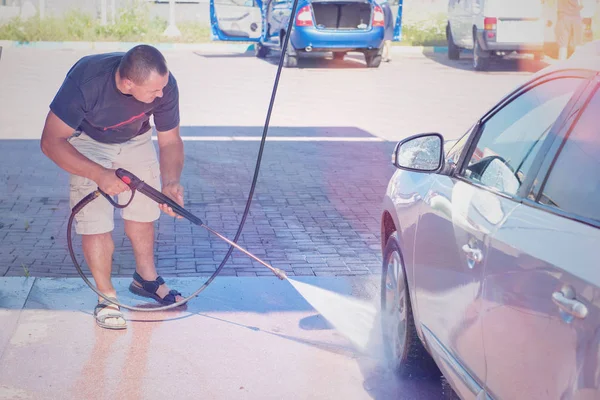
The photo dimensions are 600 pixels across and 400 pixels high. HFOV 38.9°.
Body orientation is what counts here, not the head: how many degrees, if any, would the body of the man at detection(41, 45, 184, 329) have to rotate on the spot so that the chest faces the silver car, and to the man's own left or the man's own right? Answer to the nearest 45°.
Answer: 0° — they already face it

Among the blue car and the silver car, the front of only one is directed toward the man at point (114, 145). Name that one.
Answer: the silver car

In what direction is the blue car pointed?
away from the camera

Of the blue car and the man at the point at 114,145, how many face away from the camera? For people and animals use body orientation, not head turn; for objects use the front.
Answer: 1

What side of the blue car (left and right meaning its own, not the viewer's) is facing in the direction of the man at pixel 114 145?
back

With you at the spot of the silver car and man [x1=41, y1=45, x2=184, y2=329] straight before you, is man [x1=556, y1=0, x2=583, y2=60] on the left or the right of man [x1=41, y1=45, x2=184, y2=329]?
right

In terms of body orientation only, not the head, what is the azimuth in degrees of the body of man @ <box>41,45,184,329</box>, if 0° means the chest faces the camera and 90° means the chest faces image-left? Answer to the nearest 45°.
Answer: approximately 315°

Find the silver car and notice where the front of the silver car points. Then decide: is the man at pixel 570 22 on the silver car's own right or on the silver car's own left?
on the silver car's own right

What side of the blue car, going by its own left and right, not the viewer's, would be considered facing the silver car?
back

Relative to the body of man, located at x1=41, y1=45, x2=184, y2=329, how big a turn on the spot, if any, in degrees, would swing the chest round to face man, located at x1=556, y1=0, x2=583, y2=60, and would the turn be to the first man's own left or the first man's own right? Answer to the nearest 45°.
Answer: approximately 90° to the first man's own left

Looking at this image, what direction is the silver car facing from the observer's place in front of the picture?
facing away from the viewer and to the left of the viewer

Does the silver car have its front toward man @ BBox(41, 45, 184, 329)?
yes

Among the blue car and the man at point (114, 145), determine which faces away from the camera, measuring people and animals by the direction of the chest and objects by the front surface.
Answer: the blue car
